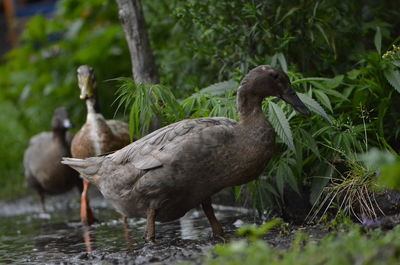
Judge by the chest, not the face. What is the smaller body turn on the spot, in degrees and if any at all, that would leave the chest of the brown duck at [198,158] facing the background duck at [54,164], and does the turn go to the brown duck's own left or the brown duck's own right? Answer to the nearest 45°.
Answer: approximately 135° to the brown duck's own left

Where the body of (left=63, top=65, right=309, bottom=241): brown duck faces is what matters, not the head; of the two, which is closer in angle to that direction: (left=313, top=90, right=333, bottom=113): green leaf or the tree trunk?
the green leaf

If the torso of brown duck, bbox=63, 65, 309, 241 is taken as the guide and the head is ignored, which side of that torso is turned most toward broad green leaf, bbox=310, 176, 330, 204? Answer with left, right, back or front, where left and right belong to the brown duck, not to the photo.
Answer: front

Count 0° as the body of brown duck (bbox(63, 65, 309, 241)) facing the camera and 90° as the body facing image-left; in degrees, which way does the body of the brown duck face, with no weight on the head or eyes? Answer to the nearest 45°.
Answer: approximately 270°

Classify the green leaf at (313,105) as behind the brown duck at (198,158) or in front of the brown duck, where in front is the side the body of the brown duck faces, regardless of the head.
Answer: in front

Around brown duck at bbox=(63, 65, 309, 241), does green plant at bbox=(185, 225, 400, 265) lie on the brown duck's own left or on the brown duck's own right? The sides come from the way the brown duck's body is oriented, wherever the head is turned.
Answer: on the brown duck's own right

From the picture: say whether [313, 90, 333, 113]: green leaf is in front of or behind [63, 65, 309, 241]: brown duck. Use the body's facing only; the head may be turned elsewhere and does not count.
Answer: in front

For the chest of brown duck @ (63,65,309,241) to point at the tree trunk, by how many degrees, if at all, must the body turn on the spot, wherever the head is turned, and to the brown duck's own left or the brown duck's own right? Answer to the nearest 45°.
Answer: approximately 90° to the brown duck's own left

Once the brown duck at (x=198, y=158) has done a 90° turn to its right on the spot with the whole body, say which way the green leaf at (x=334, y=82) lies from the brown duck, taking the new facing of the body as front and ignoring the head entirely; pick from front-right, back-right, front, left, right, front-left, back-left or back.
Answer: back-left

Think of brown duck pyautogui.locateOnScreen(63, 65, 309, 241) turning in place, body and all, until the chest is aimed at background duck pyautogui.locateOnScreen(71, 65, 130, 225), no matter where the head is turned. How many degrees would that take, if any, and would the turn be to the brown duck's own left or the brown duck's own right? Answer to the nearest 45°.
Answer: approximately 135° to the brown duck's own left

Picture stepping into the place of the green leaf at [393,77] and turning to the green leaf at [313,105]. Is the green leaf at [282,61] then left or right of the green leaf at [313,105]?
right

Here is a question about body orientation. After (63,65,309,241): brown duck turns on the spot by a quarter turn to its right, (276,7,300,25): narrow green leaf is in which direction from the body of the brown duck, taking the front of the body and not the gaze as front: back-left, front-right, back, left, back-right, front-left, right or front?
back-left

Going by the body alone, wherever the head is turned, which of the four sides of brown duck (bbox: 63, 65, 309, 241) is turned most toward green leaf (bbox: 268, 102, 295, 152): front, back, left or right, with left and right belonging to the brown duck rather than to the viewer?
front

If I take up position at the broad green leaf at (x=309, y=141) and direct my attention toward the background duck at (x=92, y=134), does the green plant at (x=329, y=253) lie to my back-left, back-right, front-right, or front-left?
back-left

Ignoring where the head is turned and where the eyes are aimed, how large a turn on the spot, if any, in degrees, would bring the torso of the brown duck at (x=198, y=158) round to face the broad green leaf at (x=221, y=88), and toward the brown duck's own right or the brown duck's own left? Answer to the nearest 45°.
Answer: approximately 90° to the brown duck's own left

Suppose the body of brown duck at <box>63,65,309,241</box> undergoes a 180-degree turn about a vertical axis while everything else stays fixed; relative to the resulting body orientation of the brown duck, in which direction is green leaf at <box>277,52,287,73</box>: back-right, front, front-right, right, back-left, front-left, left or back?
back-right
